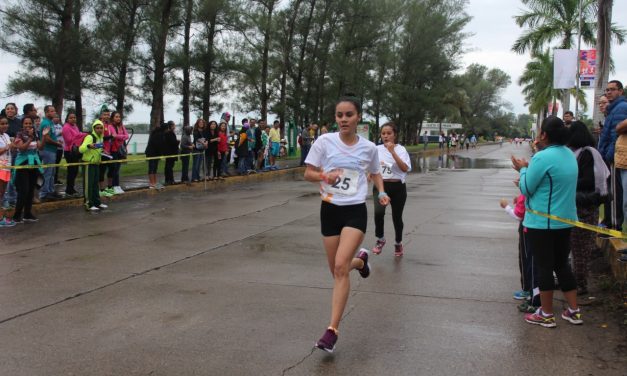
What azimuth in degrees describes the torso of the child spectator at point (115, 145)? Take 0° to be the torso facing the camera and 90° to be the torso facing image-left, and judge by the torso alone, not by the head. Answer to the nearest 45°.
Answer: approximately 315°

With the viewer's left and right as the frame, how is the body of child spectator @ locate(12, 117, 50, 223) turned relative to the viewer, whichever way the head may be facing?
facing the viewer and to the right of the viewer

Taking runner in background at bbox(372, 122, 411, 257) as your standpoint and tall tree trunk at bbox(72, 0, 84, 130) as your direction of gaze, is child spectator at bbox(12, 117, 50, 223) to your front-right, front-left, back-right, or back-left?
front-left

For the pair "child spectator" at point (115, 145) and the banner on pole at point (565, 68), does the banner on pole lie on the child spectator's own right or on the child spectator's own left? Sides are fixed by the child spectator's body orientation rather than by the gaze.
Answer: on the child spectator's own left

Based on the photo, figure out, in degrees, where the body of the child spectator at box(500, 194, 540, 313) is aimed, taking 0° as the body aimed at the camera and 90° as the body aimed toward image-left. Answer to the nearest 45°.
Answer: approximately 90°

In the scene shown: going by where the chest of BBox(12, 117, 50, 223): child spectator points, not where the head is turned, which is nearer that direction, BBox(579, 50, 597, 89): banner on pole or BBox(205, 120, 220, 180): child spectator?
the banner on pole

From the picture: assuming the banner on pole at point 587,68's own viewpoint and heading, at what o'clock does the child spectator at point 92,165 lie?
The child spectator is roughly at 1 o'clock from the banner on pole.

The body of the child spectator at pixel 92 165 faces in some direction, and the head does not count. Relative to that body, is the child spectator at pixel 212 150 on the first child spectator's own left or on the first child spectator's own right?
on the first child spectator's own left

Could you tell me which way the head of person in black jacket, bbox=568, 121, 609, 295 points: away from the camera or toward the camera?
away from the camera

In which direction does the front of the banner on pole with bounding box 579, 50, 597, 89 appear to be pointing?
toward the camera

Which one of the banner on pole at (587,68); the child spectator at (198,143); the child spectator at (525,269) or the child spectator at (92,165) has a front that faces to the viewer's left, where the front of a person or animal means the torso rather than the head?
the child spectator at (525,269)

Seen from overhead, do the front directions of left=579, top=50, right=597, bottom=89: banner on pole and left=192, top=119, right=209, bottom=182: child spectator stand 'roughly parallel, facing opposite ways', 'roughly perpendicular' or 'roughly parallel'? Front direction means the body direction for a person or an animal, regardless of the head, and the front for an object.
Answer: roughly perpendicular

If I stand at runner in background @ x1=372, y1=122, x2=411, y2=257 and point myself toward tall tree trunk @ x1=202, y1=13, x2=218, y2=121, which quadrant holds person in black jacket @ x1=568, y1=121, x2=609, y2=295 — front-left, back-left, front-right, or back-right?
back-right

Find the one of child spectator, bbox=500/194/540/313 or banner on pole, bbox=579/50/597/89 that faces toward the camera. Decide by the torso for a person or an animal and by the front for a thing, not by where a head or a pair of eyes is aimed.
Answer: the banner on pole

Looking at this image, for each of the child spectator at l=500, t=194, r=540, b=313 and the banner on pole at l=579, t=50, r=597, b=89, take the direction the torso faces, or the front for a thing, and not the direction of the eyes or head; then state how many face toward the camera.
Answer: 1

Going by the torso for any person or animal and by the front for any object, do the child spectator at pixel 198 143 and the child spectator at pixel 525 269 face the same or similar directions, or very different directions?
very different directions
